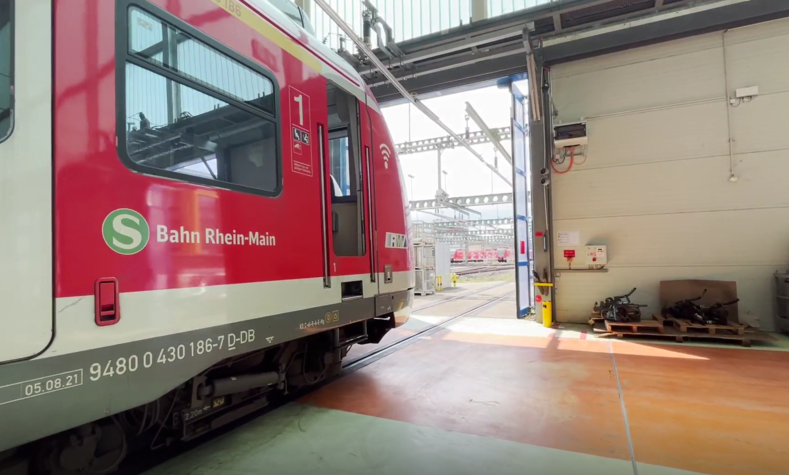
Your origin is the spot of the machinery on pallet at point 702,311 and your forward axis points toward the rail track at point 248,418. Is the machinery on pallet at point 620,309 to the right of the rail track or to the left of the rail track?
right

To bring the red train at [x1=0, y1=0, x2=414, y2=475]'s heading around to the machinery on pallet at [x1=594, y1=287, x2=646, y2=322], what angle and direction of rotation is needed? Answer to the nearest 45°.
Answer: approximately 45° to its right

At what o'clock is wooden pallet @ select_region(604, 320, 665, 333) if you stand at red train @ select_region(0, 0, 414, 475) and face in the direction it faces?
The wooden pallet is roughly at 1 o'clock from the red train.

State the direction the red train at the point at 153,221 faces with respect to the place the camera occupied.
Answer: facing away from the viewer and to the right of the viewer

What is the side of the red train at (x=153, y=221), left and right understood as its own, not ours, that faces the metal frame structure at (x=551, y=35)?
front

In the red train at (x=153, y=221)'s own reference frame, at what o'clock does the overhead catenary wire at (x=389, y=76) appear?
The overhead catenary wire is roughly at 12 o'clock from the red train.

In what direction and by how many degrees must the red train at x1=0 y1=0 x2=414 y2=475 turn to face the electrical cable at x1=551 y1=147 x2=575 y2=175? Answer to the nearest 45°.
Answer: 0° — it already faces it

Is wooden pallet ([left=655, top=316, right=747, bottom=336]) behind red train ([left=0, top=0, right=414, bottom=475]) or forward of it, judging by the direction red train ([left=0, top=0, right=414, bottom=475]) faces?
forward

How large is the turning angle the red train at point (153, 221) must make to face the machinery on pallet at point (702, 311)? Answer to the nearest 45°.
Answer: approximately 45° to its right
